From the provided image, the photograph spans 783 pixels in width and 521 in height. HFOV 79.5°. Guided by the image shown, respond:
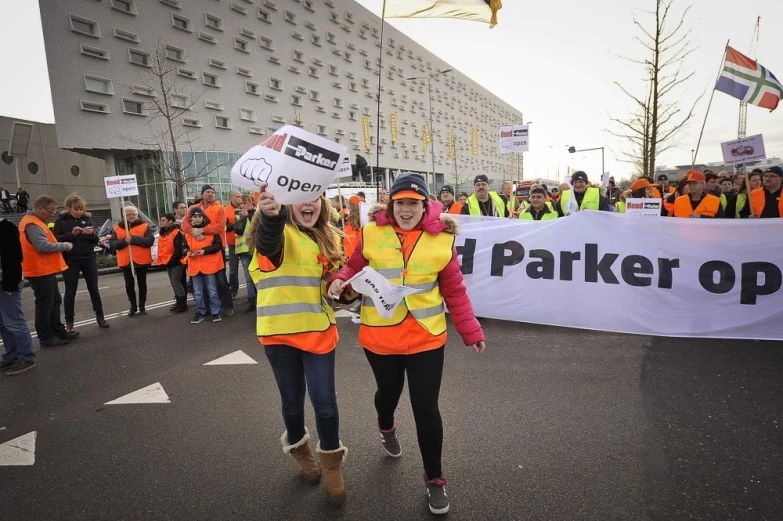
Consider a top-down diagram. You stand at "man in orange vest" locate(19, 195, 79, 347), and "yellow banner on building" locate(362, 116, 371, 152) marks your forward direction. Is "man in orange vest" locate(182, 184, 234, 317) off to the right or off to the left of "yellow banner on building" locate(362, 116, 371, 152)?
right

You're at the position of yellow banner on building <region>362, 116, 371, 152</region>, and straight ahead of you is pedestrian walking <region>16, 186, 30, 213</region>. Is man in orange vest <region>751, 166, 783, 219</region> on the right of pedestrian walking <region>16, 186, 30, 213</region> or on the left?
left

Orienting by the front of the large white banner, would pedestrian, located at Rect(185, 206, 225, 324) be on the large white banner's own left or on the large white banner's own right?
on the large white banner's own right

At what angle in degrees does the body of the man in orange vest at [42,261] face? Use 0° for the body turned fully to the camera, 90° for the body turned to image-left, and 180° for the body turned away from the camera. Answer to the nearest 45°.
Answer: approximately 270°

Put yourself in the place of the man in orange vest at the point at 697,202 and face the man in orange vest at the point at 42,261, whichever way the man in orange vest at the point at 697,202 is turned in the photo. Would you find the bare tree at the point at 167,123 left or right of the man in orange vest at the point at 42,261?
right

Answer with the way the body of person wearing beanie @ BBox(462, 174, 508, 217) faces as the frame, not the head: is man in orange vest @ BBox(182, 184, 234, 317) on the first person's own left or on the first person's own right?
on the first person's own right

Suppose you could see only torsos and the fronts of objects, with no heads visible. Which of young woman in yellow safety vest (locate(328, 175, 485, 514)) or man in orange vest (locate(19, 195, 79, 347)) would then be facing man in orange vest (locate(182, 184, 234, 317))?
man in orange vest (locate(19, 195, 79, 347))

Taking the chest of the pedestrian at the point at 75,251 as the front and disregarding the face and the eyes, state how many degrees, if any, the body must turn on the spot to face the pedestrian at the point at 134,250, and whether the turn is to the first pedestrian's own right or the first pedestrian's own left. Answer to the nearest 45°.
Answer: approximately 90° to the first pedestrian's own left

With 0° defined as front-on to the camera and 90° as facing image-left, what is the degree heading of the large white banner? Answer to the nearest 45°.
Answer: approximately 0°

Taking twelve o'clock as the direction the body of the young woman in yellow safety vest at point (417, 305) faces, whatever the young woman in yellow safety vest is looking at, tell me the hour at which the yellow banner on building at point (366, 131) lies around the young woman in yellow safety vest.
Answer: The yellow banner on building is roughly at 6 o'clock from the young woman in yellow safety vest.

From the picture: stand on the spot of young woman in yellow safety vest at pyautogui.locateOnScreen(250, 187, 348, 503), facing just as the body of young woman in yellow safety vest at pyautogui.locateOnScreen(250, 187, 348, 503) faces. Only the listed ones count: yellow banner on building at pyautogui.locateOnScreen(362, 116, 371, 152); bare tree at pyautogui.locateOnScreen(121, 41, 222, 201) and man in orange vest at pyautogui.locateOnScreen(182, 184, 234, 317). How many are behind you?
3

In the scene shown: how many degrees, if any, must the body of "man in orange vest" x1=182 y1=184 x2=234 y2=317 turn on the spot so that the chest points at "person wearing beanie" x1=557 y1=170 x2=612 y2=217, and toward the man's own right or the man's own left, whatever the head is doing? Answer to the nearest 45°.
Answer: approximately 135° to the man's own left

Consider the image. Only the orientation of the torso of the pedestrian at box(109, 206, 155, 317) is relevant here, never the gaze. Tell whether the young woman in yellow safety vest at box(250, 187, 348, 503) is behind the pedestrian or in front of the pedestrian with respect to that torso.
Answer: in front
